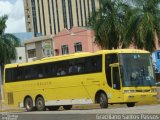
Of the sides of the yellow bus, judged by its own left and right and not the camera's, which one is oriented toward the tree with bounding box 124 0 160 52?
left

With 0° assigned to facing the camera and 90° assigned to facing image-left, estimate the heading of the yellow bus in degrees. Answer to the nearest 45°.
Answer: approximately 315°

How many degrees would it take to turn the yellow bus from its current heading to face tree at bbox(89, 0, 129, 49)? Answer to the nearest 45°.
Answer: approximately 135° to its left
